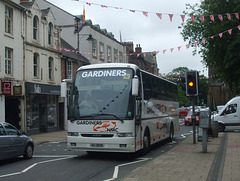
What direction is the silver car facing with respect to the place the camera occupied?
facing away from the viewer and to the right of the viewer

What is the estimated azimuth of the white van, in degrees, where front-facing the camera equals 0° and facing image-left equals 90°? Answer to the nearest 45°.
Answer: approximately 90°

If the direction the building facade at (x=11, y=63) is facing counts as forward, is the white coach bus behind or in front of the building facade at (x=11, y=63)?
in front

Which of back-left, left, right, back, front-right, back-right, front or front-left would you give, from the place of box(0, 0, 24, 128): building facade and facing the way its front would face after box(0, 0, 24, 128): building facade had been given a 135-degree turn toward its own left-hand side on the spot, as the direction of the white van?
right

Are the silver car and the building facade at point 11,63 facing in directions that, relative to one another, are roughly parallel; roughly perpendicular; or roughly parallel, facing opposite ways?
roughly perpendicular

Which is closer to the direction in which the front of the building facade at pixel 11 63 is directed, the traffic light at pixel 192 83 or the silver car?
the traffic light

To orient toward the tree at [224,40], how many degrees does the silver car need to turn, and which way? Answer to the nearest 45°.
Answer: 0° — it already faces it

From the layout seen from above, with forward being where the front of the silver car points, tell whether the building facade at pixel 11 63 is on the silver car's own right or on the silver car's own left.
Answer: on the silver car's own left

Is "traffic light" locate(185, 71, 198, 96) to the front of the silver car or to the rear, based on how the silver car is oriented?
to the front

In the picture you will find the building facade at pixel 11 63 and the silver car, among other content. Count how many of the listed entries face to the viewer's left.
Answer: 0
